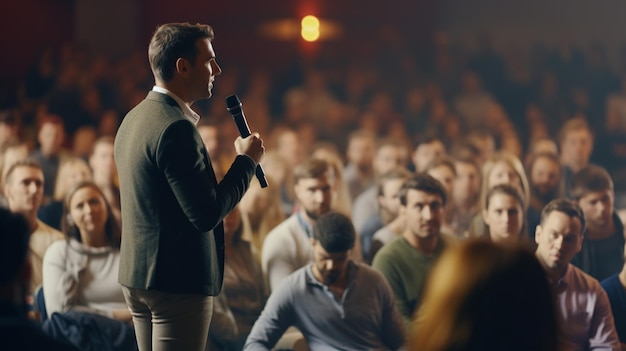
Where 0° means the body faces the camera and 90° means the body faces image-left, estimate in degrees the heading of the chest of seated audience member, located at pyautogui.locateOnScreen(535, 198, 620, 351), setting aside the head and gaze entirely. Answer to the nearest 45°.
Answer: approximately 45°

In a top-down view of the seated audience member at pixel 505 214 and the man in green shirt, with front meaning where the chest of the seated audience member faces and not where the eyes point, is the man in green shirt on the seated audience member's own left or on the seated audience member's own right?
on the seated audience member's own right

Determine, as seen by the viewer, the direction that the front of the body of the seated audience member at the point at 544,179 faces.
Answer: toward the camera

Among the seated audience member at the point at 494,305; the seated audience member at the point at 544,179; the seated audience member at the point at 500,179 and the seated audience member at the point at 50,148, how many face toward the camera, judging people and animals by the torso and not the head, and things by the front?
3

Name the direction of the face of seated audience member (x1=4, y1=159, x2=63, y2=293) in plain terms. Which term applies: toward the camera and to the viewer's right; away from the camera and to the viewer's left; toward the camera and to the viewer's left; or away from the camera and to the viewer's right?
toward the camera and to the viewer's right

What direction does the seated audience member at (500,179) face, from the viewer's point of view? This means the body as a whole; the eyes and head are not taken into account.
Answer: toward the camera

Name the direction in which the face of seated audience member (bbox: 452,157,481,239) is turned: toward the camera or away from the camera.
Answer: toward the camera

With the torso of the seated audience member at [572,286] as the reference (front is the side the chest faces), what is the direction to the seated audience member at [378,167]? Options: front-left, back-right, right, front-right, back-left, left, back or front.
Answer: right

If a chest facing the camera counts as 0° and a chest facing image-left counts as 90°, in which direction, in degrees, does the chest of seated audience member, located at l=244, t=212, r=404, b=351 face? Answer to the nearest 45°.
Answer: approximately 0°

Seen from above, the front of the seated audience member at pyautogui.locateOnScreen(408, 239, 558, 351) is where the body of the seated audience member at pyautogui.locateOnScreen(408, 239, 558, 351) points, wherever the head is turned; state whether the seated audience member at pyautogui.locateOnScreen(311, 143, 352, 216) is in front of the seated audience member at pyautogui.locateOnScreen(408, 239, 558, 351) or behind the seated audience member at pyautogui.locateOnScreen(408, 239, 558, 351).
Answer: in front

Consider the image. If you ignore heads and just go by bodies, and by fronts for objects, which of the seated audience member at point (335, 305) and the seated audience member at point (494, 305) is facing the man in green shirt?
the seated audience member at point (494, 305)

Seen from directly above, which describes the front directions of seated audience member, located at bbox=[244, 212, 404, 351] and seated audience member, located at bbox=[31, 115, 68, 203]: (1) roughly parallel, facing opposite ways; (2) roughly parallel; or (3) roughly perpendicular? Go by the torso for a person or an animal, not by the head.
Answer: roughly parallel

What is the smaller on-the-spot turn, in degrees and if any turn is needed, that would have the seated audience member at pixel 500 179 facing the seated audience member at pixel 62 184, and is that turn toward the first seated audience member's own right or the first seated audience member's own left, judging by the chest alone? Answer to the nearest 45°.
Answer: approximately 90° to the first seated audience member's own right

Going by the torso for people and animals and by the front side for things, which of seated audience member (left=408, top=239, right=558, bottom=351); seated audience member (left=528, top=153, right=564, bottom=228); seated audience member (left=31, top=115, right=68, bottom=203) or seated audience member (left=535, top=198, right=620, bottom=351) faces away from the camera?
seated audience member (left=408, top=239, right=558, bottom=351)

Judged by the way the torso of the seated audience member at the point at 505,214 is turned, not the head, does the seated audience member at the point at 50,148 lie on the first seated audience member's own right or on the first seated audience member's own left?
on the first seated audience member's own right

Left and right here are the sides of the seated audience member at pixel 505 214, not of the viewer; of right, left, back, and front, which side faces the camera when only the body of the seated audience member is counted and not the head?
front

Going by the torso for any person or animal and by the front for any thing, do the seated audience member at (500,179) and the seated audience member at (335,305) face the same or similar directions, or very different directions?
same or similar directions

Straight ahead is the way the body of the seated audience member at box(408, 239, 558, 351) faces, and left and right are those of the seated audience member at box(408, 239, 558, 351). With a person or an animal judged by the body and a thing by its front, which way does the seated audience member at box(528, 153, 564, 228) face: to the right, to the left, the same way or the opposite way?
the opposite way

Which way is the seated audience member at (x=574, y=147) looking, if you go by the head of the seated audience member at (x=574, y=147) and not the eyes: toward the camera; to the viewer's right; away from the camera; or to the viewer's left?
toward the camera
